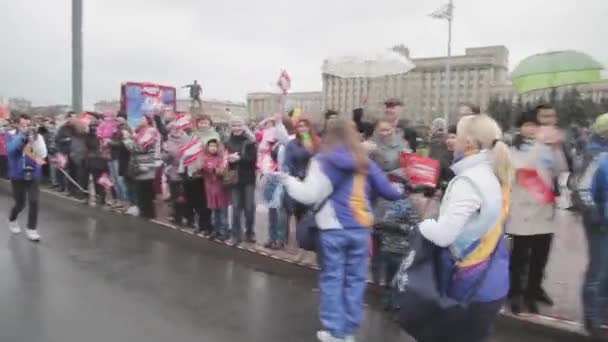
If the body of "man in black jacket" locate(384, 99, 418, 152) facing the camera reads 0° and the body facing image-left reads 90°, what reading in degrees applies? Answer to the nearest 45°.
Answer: approximately 45°

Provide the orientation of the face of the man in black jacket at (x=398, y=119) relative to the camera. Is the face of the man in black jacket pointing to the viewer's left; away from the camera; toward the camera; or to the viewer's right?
toward the camera

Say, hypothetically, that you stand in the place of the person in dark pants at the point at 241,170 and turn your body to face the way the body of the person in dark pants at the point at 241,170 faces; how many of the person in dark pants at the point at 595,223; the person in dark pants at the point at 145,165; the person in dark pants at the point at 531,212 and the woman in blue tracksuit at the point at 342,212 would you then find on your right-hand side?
1

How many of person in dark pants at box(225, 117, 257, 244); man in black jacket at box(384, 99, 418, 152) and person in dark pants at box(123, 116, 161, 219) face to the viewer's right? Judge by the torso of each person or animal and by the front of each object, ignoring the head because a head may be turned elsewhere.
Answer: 0

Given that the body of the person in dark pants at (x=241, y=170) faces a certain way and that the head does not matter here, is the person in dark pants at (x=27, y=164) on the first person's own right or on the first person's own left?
on the first person's own right

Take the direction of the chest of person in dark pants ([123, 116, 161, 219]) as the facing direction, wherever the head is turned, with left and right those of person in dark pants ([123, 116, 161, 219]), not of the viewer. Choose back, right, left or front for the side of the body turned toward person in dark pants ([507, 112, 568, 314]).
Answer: left

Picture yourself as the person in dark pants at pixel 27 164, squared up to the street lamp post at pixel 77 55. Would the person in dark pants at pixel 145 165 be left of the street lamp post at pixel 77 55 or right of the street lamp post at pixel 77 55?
right

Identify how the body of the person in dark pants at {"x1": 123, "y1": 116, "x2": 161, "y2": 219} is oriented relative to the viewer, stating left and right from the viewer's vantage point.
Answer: facing the viewer and to the left of the viewer

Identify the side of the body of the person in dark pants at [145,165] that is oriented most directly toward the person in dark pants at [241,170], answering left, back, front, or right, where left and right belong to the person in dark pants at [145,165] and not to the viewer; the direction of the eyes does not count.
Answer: left

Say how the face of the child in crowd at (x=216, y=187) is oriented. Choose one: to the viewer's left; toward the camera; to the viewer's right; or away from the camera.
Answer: toward the camera

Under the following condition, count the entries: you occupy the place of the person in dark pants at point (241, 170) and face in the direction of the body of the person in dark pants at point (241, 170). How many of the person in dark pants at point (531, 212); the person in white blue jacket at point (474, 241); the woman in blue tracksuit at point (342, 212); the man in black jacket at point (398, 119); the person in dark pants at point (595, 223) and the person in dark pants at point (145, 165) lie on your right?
1

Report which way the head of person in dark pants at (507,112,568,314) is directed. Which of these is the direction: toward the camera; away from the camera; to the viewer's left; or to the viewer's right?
toward the camera
